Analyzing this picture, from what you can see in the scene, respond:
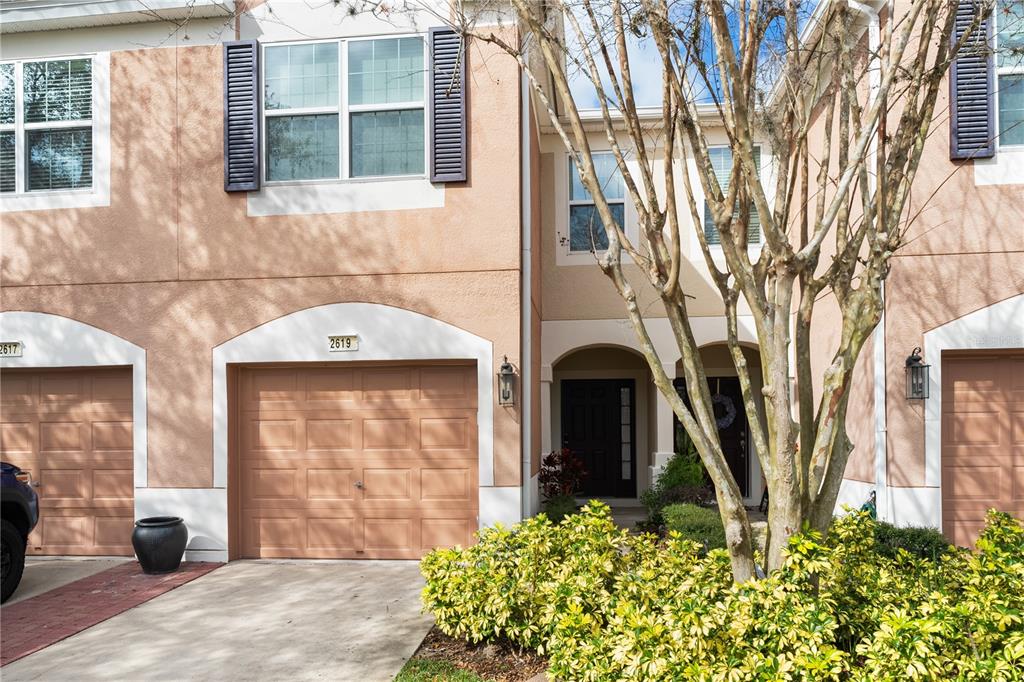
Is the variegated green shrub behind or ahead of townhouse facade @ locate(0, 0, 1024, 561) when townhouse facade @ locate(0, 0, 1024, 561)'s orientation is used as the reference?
ahead

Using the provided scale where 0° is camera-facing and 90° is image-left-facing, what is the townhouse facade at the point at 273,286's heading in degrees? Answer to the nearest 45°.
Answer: approximately 0°

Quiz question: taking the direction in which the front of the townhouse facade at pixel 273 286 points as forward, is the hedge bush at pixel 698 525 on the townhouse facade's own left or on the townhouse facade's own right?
on the townhouse facade's own left

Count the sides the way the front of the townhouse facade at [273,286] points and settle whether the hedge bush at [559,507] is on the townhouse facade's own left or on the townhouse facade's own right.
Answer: on the townhouse facade's own left

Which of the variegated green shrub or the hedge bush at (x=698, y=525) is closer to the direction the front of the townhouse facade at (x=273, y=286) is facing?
the variegated green shrub
